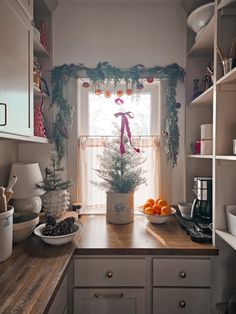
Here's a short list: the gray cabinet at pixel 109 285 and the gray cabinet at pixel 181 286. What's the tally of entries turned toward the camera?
2

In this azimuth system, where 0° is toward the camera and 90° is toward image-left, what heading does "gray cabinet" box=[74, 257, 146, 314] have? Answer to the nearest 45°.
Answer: approximately 0°

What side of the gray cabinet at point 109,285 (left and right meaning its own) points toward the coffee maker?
left
